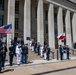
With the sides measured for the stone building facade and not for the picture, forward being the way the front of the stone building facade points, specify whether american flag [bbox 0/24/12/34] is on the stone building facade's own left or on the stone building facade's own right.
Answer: on the stone building facade's own right

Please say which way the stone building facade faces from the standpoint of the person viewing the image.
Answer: facing the viewer and to the right of the viewer
